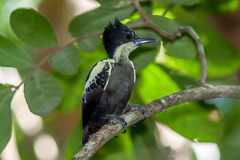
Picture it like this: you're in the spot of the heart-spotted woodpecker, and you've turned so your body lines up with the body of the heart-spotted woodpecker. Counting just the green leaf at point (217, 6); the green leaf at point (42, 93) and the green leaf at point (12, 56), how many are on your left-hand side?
1

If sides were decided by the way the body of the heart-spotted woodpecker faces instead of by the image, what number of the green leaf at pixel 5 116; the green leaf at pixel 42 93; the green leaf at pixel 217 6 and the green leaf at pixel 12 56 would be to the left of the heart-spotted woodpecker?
1

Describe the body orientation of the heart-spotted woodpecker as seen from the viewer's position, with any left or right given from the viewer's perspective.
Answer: facing the viewer and to the right of the viewer

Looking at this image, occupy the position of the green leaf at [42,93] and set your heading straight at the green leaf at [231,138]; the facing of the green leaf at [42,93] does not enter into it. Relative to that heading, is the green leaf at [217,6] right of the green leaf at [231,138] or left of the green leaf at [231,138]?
left

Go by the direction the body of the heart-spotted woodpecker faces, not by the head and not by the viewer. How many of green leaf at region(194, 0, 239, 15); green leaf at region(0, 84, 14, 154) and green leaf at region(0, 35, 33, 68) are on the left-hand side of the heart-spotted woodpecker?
1

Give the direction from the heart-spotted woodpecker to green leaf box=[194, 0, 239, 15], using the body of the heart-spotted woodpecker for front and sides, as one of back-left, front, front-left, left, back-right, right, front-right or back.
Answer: left

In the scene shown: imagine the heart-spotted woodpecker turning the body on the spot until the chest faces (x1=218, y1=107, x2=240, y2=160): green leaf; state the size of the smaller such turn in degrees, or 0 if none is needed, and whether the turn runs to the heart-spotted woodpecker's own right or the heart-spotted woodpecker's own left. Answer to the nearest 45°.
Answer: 0° — it already faces it

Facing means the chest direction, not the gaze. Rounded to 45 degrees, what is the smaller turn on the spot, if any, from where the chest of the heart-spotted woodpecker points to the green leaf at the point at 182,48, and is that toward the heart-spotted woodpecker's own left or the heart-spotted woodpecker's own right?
approximately 45° to the heart-spotted woodpecker's own left

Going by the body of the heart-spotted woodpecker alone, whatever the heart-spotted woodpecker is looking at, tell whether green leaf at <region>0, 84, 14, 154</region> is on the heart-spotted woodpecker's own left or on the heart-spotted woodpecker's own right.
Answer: on the heart-spotted woodpecker's own right

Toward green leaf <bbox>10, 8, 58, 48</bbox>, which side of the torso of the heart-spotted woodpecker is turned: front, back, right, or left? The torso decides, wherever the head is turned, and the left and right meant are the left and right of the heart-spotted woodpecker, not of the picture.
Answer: back

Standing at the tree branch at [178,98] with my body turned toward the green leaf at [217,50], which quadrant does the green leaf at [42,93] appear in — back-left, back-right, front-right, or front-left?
back-left

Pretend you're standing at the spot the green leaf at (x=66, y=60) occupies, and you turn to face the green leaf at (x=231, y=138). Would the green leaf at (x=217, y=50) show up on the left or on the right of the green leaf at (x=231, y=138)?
left
